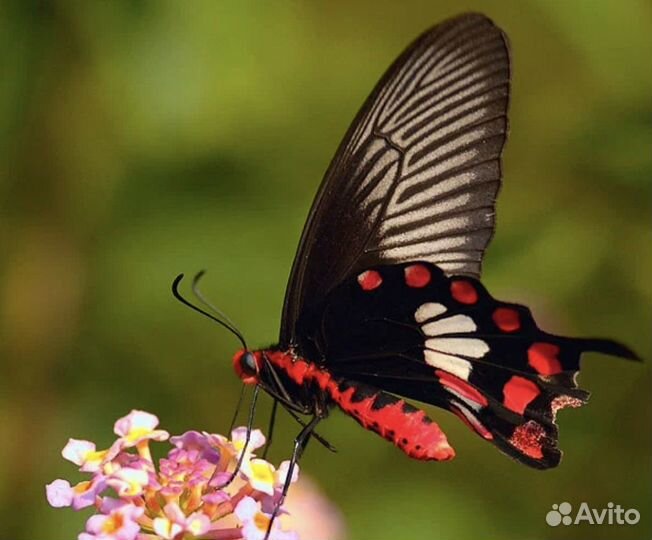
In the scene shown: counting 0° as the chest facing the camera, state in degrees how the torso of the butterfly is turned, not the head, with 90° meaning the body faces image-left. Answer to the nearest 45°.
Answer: approximately 90°
